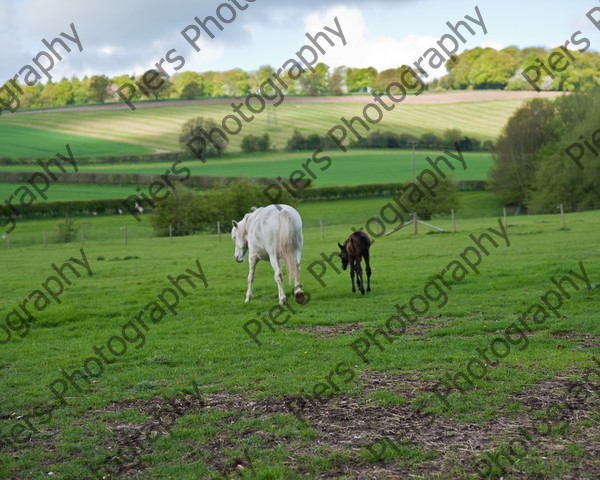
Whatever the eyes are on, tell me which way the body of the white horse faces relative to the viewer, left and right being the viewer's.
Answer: facing away from the viewer and to the left of the viewer
